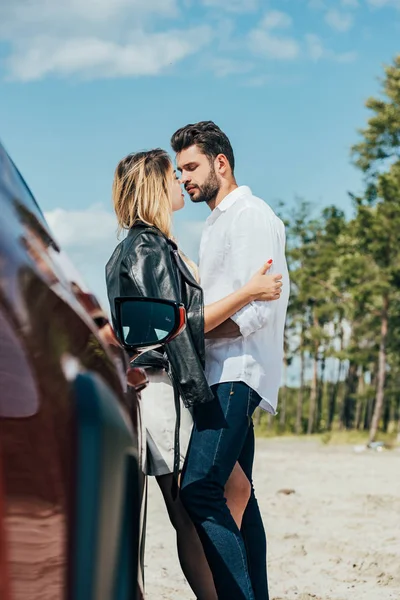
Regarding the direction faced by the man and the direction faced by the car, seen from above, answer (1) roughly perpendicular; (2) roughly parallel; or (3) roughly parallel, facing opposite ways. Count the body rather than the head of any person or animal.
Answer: roughly perpendicular

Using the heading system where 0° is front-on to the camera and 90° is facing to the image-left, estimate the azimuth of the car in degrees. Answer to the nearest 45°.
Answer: approximately 180°

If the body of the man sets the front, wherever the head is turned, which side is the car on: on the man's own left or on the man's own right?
on the man's own left

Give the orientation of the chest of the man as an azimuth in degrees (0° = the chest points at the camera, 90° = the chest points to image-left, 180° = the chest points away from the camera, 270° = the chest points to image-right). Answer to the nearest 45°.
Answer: approximately 90°

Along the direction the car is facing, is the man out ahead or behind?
ahead

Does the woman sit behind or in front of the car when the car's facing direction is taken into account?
in front
